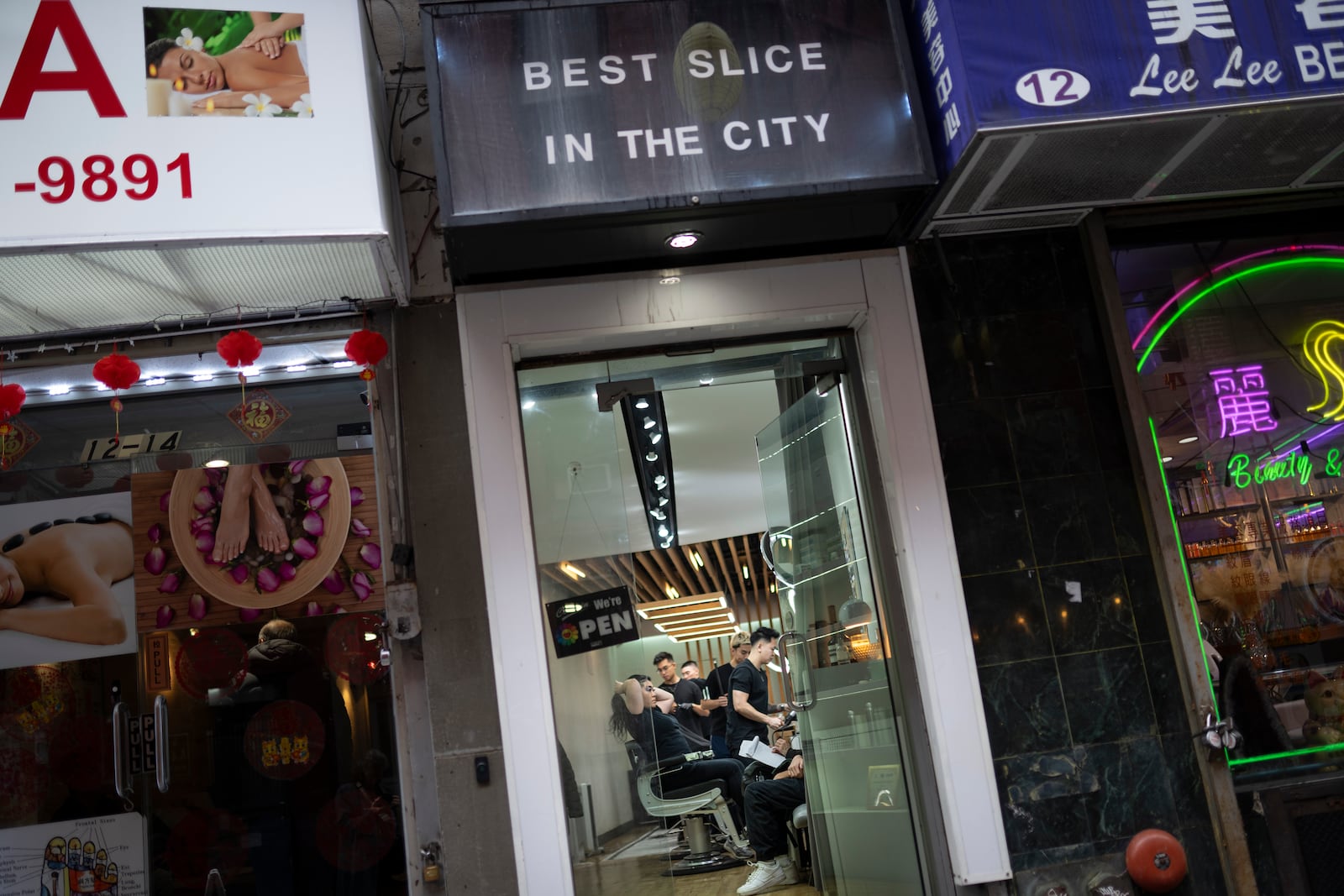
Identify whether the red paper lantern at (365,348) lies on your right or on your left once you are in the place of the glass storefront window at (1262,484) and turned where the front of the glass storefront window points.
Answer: on your right

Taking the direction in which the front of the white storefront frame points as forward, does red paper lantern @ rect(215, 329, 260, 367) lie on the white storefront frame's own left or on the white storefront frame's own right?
on the white storefront frame's own right

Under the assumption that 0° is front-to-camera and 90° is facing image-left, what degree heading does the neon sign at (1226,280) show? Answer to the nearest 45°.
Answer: approximately 0°

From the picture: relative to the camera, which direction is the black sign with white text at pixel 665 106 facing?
toward the camera

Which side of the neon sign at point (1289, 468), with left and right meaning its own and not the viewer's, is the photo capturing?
front

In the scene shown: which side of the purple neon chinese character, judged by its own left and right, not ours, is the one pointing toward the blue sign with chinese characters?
front

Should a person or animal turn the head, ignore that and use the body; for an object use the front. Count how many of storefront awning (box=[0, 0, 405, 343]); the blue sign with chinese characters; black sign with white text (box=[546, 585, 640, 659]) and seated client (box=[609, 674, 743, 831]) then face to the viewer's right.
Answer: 1

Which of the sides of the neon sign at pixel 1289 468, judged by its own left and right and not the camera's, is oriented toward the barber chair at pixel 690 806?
right

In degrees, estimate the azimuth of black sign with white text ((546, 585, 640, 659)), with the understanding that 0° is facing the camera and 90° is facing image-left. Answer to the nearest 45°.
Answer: approximately 0°

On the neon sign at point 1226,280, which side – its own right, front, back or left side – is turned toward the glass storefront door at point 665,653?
right

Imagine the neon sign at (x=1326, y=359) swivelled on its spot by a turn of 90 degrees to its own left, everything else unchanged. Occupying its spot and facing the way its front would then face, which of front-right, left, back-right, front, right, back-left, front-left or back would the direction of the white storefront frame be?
back-right

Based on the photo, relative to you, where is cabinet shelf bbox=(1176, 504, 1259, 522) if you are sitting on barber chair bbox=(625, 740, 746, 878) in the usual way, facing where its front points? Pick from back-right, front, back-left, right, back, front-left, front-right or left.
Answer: front-right

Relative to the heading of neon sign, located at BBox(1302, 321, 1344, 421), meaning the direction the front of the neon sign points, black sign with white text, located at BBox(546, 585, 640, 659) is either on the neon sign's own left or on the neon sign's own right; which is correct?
on the neon sign's own right

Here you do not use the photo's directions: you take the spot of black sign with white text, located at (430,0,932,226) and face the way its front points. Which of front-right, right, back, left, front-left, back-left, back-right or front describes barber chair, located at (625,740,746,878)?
back

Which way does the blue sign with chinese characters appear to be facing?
toward the camera

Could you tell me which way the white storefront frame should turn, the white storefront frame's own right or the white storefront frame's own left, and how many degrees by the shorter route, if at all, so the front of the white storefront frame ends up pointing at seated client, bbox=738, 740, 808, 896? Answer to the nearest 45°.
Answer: approximately 180°
